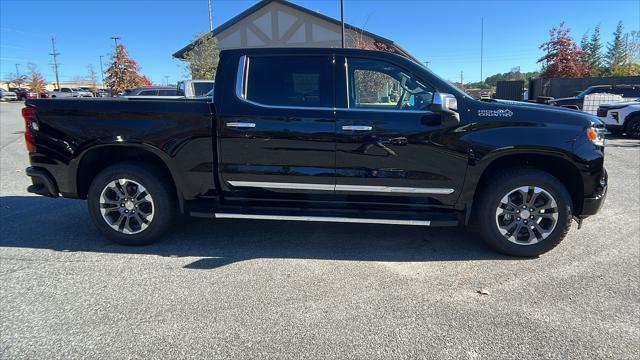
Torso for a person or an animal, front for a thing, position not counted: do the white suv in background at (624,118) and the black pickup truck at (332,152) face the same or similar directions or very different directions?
very different directions

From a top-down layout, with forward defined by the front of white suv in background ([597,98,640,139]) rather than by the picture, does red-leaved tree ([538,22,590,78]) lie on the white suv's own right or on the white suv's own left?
on the white suv's own right

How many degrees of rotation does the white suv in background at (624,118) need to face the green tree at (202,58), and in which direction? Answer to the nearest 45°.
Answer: approximately 45° to its right

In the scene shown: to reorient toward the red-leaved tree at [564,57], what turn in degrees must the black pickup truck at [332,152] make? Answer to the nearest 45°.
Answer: approximately 45° to its left

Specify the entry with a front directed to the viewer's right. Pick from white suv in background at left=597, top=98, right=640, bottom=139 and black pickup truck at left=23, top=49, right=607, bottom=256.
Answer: the black pickup truck

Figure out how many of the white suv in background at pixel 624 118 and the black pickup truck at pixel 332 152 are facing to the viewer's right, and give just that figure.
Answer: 1

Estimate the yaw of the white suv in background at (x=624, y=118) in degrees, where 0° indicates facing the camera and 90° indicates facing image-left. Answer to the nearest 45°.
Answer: approximately 45°

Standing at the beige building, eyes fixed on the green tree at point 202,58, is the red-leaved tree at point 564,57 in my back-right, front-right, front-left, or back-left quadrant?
back-left

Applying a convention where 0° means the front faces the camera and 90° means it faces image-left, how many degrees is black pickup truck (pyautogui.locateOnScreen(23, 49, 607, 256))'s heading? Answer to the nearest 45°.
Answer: approximately 270°

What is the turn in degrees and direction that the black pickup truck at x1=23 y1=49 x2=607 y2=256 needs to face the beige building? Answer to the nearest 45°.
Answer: approximately 90° to its left

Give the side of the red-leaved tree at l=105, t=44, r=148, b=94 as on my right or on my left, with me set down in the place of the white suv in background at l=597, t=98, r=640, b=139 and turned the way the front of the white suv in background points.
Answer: on my right

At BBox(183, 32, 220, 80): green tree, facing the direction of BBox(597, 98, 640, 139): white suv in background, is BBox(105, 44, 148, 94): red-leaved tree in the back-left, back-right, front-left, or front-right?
back-left
